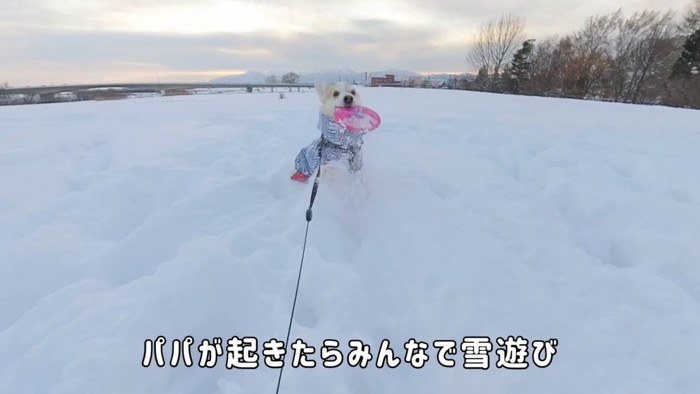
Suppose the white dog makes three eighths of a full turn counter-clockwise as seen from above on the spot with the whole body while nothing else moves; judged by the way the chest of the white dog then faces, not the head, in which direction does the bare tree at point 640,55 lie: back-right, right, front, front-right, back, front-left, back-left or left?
front-right

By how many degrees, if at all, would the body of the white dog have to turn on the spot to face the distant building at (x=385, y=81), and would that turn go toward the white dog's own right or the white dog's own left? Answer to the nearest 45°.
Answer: approximately 135° to the white dog's own left

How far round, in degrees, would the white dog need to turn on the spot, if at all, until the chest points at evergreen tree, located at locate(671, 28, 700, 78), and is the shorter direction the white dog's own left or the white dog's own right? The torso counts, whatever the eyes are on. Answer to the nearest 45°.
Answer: approximately 90° to the white dog's own left

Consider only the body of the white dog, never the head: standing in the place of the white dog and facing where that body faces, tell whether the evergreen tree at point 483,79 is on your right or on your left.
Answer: on your left

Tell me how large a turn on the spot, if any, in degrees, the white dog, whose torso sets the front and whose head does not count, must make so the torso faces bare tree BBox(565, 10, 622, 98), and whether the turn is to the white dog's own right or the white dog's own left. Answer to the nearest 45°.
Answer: approximately 90° to the white dog's own left

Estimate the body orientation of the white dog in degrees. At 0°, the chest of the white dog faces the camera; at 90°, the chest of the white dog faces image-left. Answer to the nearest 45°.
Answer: approximately 315°

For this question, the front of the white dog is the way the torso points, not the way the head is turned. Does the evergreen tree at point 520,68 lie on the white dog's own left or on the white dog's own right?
on the white dog's own left
